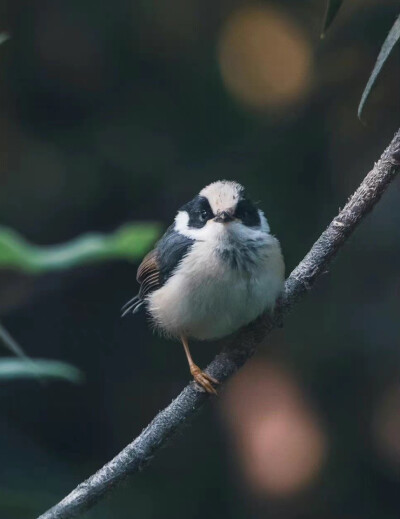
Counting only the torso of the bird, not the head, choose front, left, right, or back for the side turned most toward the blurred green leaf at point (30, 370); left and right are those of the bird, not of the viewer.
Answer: right

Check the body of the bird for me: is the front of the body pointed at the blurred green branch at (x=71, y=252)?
no

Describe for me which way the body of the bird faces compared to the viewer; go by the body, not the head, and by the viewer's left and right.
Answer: facing the viewer and to the right of the viewer
